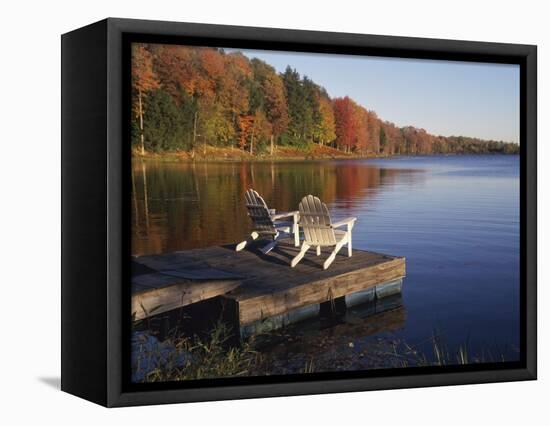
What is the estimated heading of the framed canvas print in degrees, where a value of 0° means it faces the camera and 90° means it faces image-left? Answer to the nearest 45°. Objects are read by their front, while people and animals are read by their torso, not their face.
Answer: approximately 315°
